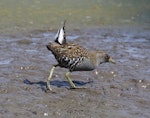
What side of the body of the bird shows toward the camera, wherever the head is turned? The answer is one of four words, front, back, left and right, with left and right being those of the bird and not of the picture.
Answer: right
